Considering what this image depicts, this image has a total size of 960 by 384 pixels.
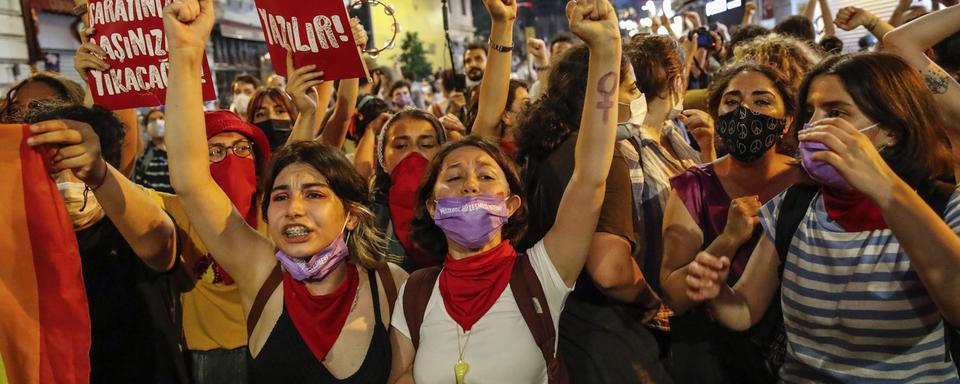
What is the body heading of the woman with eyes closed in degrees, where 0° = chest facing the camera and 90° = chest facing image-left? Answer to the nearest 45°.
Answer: approximately 0°

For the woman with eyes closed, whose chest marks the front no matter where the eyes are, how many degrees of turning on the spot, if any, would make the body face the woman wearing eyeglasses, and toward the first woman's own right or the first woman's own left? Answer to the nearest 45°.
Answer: approximately 135° to the first woman's own right
